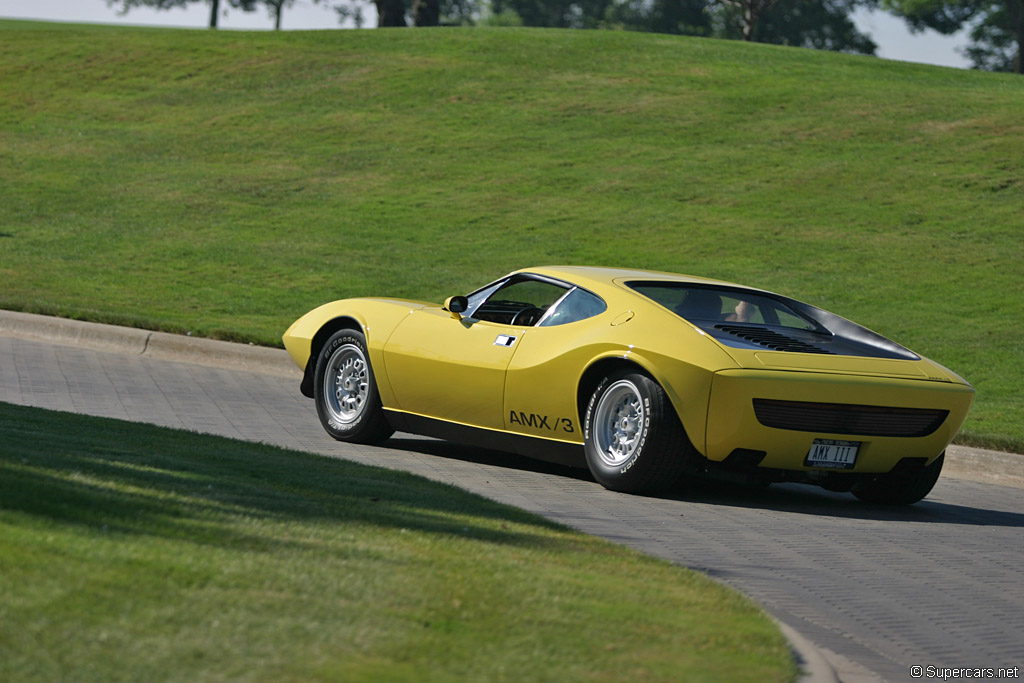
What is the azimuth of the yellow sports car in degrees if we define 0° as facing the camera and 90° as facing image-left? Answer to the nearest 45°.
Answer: approximately 135°
